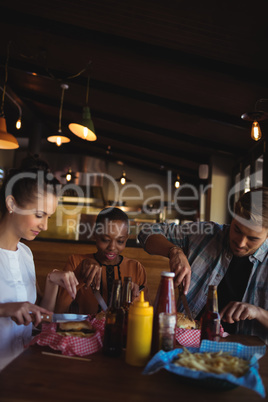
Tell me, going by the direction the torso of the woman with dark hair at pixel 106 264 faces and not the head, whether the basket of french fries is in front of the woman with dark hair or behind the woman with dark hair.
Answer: in front

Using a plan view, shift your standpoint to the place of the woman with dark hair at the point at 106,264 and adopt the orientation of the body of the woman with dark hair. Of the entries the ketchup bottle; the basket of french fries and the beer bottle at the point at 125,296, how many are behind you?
0

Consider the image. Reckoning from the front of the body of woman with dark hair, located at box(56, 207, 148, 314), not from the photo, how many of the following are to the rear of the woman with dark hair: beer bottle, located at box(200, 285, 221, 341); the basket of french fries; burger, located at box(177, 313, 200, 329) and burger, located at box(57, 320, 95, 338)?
0

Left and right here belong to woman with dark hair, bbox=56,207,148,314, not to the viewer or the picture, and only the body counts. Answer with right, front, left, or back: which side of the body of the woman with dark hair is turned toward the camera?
front

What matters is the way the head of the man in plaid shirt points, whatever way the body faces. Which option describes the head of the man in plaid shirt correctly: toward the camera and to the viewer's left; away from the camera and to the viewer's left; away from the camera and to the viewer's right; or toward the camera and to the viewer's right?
toward the camera and to the viewer's left

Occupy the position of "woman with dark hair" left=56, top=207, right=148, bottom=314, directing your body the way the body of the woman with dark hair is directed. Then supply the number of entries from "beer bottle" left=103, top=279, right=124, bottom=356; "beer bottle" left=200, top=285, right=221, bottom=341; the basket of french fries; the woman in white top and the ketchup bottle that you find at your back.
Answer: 0

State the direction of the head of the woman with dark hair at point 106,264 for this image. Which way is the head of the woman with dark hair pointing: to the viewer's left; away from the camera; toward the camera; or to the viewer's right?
toward the camera

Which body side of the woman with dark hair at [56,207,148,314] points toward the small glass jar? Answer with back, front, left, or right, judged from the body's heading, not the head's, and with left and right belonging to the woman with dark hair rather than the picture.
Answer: front

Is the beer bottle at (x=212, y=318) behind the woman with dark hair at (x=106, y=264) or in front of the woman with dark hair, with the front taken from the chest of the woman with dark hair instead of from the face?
in front

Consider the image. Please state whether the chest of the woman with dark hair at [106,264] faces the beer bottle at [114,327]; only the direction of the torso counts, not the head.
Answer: yes

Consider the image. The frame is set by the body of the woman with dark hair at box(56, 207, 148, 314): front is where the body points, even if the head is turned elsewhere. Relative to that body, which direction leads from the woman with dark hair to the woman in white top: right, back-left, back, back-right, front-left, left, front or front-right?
front-right

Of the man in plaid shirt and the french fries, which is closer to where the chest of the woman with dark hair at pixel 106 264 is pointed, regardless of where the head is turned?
the french fries
